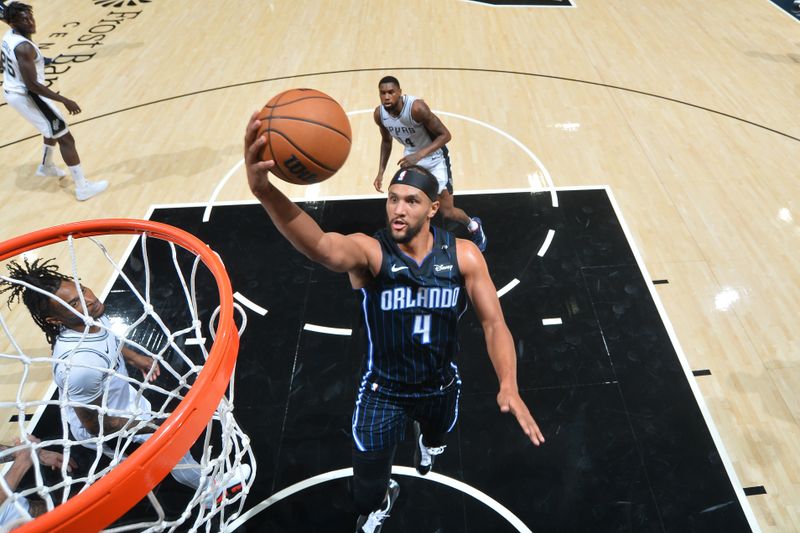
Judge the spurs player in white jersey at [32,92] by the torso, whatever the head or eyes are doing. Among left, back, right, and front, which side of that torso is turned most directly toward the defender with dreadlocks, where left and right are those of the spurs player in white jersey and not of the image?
right

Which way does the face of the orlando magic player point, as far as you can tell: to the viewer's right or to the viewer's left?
to the viewer's left

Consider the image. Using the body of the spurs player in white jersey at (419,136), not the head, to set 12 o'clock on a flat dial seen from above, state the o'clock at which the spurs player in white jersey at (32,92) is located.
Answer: the spurs player in white jersey at (32,92) is roughly at 2 o'clock from the spurs player in white jersey at (419,136).

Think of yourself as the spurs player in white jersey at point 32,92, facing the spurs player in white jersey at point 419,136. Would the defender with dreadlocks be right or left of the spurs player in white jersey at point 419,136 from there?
right

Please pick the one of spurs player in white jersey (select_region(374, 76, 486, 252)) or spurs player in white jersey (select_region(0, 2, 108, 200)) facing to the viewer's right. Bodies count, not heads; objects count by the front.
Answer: spurs player in white jersey (select_region(0, 2, 108, 200))

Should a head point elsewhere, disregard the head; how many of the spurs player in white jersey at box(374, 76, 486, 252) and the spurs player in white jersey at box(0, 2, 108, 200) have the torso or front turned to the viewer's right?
1

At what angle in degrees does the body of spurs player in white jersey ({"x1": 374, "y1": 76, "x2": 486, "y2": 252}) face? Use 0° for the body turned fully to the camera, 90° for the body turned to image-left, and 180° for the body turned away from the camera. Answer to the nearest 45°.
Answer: approximately 45°

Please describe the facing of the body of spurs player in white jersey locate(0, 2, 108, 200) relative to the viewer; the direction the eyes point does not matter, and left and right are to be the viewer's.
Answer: facing to the right of the viewer

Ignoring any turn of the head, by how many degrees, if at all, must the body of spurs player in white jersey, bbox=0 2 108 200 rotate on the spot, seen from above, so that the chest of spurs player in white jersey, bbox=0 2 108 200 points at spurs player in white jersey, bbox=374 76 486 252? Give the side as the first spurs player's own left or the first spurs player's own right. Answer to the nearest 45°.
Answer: approximately 45° to the first spurs player's own right

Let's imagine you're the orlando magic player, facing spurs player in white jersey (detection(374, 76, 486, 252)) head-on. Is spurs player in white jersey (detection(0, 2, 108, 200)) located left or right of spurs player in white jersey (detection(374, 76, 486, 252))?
left
